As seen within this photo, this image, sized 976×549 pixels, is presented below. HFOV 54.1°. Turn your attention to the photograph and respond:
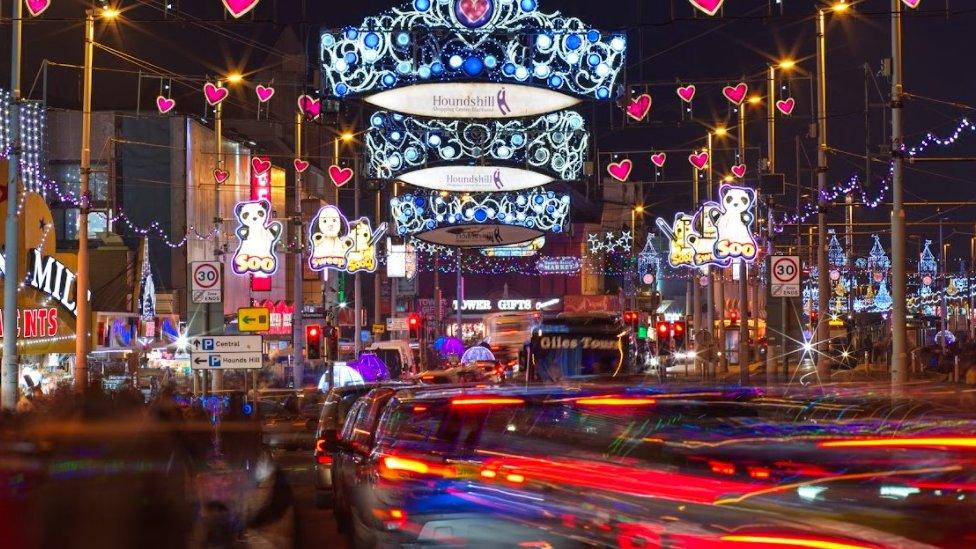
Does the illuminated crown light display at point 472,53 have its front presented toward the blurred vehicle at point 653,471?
yes

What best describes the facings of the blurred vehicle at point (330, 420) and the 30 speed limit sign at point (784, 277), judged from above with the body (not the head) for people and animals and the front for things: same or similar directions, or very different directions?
very different directions

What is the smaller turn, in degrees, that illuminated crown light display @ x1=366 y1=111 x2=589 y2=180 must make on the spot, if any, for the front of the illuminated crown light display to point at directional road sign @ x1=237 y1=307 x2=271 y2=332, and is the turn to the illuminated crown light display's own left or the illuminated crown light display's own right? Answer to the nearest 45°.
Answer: approximately 45° to the illuminated crown light display's own right

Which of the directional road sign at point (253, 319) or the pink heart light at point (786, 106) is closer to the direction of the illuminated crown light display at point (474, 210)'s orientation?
the directional road sign

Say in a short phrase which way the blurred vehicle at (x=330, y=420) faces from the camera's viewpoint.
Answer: facing away from the viewer

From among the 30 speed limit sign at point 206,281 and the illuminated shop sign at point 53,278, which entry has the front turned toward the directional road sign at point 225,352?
the illuminated shop sign
